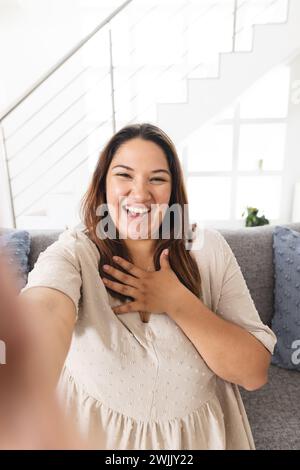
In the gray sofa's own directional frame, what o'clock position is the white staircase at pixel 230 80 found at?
The white staircase is roughly at 6 o'clock from the gray sofa.

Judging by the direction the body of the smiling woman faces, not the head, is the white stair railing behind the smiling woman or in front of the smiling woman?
behind

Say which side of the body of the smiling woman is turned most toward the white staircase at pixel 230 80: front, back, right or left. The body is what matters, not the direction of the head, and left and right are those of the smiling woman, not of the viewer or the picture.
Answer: back

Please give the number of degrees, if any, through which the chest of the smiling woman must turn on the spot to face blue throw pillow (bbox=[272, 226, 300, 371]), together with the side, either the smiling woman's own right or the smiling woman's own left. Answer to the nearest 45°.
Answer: approximately 135° to the smiling woman's own left
